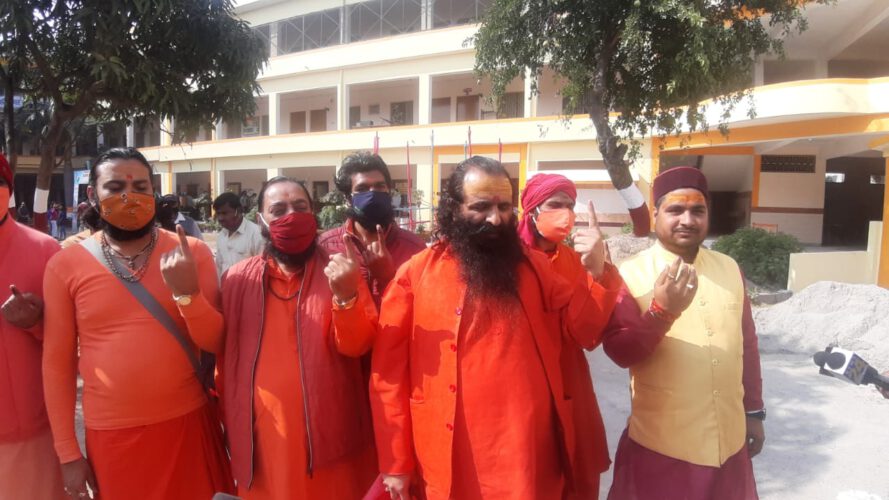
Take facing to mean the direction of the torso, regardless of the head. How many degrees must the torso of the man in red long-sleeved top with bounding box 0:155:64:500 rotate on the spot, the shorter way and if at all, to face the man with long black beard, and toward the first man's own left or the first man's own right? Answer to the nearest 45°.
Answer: approximately 45° to the first man's own left

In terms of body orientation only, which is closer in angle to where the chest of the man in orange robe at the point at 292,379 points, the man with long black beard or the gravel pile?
the man with long black beard

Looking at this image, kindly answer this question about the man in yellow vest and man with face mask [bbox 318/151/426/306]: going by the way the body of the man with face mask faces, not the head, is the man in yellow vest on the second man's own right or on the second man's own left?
on the second man's own left

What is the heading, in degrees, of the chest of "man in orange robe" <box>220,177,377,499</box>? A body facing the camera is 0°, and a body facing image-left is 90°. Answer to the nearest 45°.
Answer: approximately 0°

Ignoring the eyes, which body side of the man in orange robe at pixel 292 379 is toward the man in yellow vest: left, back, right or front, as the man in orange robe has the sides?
left
